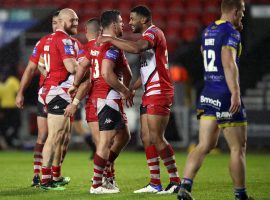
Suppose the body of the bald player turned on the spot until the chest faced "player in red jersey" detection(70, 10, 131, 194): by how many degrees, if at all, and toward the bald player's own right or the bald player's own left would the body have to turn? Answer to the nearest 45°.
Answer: approximately 45° to the bald player's own right

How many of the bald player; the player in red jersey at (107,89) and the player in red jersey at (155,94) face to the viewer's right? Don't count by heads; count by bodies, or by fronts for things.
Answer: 2

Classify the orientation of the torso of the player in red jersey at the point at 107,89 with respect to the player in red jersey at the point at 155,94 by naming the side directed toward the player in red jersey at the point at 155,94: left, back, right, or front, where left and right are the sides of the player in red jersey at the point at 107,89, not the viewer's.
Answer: front

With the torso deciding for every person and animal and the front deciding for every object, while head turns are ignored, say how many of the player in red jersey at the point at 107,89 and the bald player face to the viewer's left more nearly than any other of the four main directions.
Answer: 0

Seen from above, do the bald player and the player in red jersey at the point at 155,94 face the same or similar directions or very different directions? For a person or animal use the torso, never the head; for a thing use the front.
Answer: very different directions

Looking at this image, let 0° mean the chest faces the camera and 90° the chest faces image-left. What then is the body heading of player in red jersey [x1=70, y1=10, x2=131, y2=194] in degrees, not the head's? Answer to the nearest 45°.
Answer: approximately 270°

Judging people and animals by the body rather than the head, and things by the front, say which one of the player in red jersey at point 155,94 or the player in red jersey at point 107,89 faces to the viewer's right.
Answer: the player in red jersey at point 107,89

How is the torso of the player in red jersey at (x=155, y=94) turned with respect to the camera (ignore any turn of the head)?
to the viewer's left

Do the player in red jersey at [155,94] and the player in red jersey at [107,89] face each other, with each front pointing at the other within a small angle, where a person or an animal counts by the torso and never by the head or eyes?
yes
